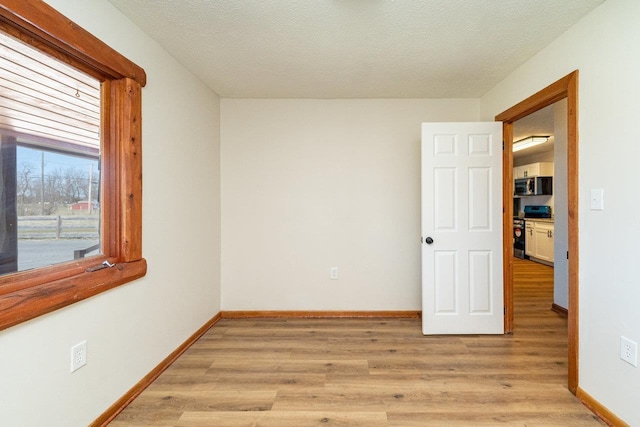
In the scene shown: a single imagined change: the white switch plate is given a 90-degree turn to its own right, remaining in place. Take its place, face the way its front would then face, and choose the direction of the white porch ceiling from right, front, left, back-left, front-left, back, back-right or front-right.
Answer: left

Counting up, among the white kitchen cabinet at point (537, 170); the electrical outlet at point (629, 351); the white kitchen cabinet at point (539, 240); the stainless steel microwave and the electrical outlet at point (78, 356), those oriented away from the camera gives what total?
0

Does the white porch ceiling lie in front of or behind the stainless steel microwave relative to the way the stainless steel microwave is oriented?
in front

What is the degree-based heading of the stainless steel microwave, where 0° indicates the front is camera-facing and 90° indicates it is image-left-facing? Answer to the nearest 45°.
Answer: approximately 45°

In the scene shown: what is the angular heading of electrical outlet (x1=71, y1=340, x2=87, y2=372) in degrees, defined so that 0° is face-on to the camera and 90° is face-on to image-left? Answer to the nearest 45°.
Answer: approximately 315°

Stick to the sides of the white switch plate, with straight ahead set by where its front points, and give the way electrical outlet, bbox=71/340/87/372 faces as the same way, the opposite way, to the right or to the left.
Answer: the opposite way

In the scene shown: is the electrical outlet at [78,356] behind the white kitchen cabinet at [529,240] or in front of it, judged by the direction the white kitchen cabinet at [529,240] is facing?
in front

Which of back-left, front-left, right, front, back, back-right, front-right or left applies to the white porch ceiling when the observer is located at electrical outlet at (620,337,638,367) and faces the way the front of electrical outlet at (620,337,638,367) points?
front

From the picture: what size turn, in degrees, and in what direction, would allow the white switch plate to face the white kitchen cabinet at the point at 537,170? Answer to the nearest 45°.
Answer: approximately 135° to its right

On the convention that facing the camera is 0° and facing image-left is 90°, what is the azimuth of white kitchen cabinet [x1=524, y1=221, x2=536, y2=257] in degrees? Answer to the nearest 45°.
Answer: approximately 45°

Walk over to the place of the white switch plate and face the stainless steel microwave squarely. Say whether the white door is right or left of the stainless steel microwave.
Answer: left

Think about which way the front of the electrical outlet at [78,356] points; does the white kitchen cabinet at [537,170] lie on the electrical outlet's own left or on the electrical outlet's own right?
on the electrical outlet's own left

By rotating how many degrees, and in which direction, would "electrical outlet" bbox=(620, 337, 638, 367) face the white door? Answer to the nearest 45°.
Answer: approximately 90° to its right

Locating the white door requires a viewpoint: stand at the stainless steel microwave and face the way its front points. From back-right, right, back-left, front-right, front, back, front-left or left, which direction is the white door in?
front-left

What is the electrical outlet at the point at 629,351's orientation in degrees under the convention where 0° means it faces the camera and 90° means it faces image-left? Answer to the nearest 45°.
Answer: approximately 45°
